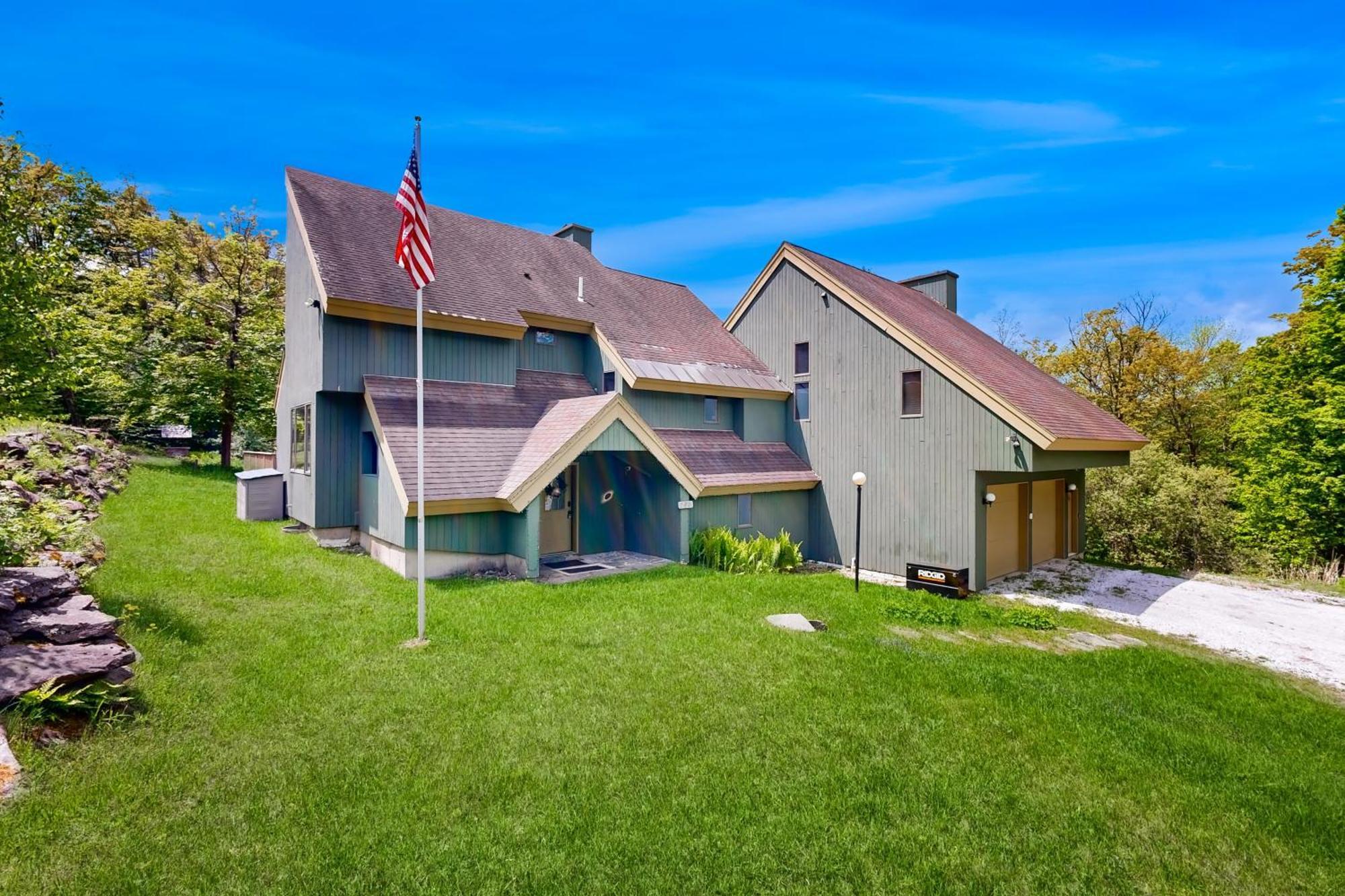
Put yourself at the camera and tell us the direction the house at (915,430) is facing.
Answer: facing the viewer and to the right of the viewer

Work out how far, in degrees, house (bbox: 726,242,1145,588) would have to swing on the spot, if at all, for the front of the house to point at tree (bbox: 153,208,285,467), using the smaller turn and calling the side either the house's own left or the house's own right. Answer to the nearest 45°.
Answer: approximately 135° to the house's own right

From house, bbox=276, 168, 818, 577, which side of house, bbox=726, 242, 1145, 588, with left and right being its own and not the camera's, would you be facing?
right

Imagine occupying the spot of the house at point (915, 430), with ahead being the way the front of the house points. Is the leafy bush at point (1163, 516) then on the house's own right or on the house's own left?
on the house's own left

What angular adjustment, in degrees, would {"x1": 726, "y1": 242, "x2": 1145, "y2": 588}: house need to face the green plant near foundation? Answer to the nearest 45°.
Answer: approximately 90° to its right

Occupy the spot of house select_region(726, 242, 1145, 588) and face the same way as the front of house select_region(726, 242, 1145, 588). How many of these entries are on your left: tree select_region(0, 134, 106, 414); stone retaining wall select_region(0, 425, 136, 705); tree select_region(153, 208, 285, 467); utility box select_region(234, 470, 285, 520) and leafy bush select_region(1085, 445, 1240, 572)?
1

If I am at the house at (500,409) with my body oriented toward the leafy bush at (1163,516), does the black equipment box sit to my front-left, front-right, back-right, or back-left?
front-right

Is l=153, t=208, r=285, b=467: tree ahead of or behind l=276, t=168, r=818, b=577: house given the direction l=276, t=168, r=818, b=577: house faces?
behind

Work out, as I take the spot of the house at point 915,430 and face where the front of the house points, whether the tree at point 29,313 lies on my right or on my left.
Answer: on my right

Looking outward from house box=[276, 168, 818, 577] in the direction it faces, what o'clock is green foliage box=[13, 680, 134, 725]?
The green foliage is roughly at 2 o'clock from the house.

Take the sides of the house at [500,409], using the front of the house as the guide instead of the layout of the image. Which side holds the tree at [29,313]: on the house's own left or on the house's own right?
on the house's own right

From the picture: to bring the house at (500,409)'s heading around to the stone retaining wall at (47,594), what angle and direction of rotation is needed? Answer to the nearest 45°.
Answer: approximately 90° to its right

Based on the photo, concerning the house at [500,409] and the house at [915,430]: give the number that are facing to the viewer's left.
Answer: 0
